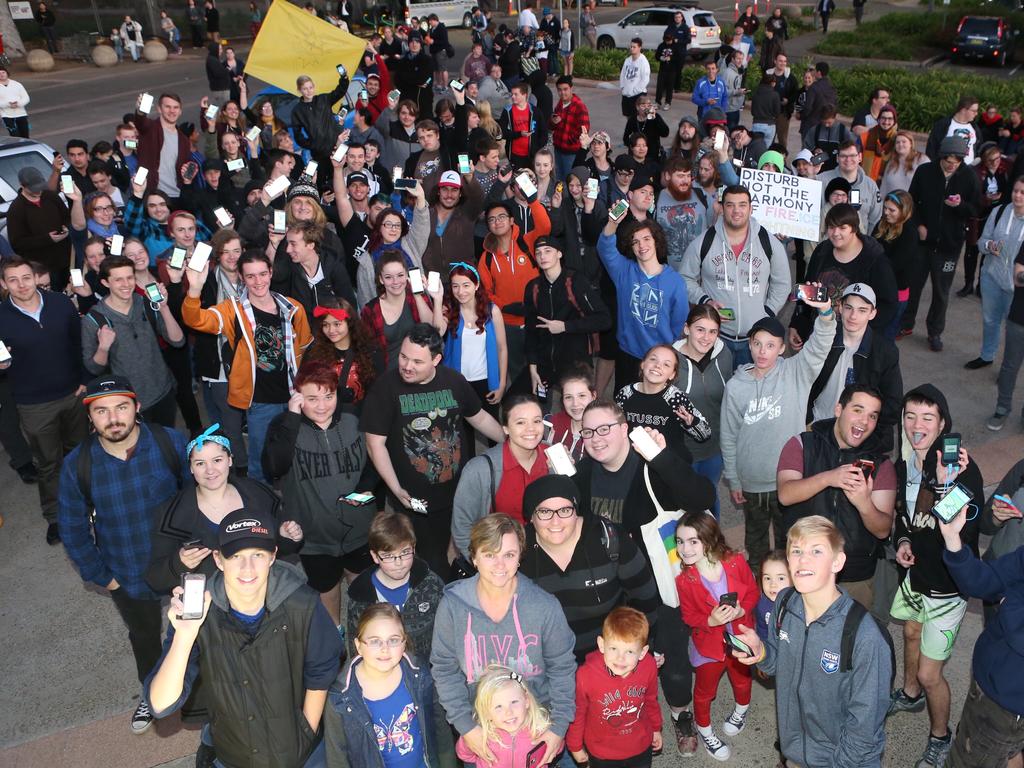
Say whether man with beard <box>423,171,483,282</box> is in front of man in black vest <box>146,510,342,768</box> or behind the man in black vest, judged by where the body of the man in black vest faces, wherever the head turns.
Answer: behind

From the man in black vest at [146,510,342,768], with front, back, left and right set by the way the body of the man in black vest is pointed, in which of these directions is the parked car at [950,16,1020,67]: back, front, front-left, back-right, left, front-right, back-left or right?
back-left

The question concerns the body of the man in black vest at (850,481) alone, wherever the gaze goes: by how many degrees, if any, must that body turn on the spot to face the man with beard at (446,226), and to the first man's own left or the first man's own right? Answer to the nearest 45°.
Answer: approximately 135° to the first man's own right

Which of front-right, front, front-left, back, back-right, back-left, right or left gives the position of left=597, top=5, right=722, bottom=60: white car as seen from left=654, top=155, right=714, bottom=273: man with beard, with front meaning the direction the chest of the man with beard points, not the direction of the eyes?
back

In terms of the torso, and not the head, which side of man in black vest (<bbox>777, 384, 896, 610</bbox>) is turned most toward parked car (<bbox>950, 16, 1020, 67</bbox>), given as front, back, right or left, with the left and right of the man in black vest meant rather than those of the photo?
back

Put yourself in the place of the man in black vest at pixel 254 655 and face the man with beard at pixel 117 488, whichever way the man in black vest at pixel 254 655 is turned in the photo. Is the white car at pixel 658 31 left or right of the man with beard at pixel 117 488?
right

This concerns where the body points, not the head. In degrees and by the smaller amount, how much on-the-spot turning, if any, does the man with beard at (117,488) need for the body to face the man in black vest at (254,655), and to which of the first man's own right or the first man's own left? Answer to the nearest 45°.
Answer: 0° — they already face them
